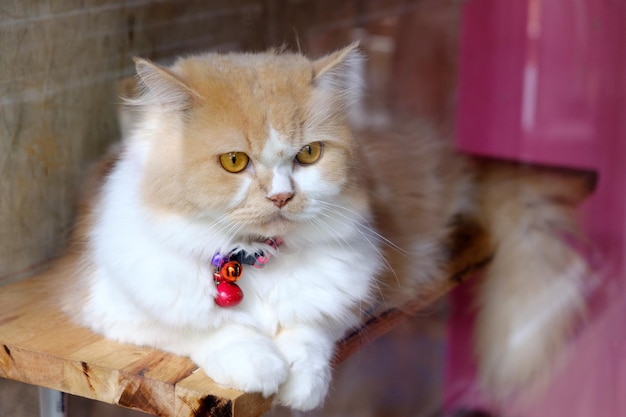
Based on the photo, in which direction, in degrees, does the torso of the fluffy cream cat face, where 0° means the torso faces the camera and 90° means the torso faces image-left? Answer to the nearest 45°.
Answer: approximately 45°
